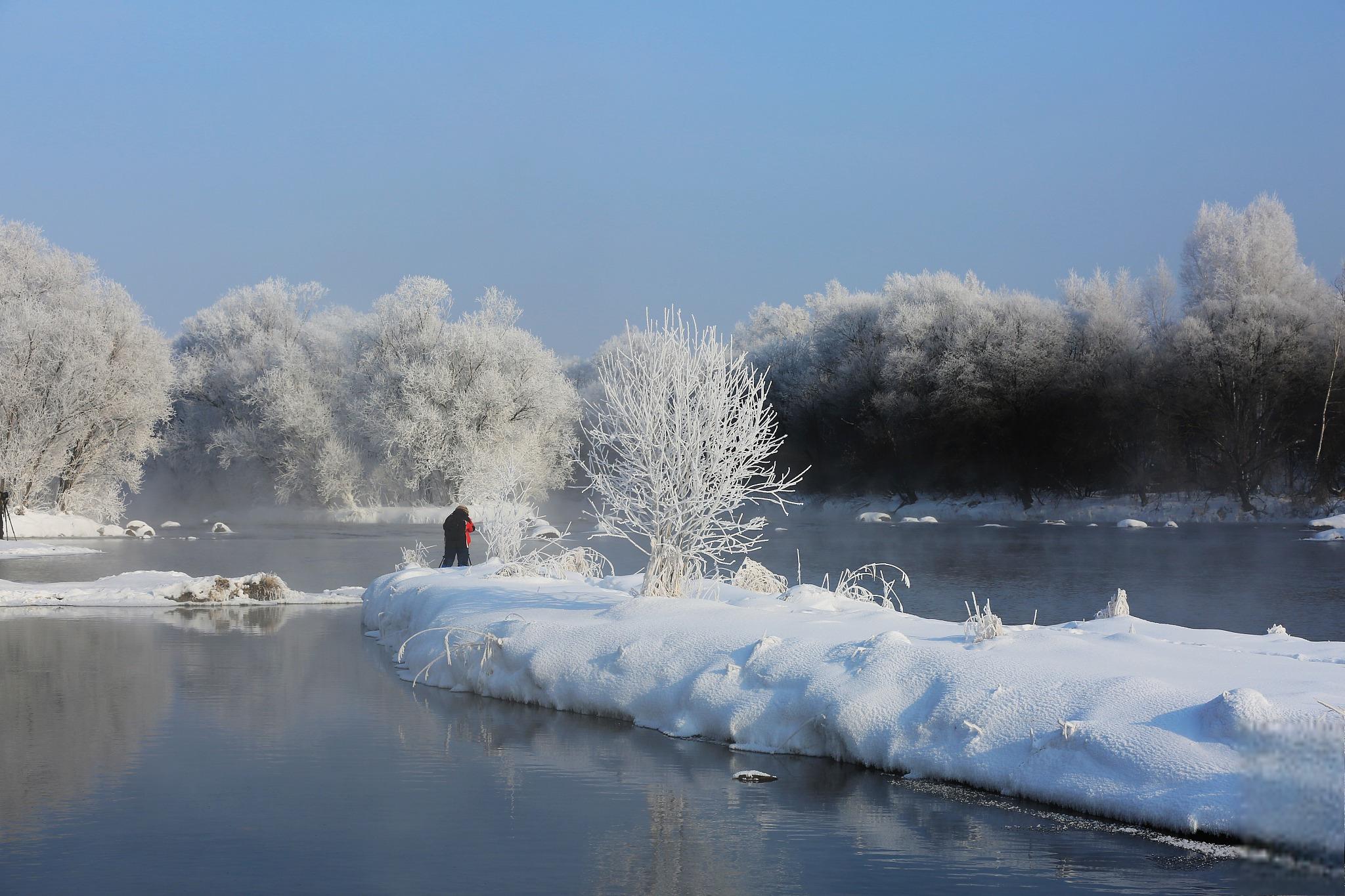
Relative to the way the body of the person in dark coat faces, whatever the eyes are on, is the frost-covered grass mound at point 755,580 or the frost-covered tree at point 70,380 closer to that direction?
the frost-covered tree

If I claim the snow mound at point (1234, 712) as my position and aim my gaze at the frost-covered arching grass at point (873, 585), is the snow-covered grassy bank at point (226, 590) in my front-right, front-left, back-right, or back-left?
front-left

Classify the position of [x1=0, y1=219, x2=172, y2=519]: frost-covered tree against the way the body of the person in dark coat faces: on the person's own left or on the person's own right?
on the person's own left

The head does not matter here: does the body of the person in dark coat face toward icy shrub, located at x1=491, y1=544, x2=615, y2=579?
no

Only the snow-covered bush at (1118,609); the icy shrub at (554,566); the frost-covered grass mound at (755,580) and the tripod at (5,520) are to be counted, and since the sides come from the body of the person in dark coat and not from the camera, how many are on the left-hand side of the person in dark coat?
1

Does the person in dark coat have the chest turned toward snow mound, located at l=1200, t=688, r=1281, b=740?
no

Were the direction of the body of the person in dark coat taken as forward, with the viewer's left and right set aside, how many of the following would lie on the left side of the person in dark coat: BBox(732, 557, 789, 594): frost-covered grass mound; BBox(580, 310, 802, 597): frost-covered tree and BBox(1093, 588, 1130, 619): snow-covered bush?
0

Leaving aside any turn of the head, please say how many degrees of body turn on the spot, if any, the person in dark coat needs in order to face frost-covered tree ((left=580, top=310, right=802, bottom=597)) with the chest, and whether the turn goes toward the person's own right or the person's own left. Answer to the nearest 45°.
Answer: approximately 135° to the person's own right

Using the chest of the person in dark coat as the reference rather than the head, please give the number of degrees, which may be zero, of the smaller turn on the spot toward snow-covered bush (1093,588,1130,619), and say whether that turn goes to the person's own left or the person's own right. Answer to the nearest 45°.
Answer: approximately 90° to the person's own right

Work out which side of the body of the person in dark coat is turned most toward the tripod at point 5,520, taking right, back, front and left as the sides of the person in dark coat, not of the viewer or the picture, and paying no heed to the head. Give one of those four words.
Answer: left

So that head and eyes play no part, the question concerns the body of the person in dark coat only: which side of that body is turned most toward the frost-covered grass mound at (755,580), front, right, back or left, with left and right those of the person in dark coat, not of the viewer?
right

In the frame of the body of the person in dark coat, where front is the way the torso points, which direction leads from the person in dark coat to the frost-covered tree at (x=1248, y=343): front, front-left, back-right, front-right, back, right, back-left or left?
front

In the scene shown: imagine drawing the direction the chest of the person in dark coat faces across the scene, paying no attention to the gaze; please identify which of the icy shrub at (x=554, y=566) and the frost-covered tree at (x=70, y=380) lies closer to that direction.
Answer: the frost-covered tree

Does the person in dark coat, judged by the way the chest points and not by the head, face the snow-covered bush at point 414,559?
no

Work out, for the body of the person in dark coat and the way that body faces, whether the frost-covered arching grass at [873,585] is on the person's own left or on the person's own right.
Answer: on the person's own right

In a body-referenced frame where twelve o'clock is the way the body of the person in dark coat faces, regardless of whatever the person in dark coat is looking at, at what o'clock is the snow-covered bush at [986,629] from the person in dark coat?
The snow-covered bush is roughly at 4 o'clock from the person in dark coat.

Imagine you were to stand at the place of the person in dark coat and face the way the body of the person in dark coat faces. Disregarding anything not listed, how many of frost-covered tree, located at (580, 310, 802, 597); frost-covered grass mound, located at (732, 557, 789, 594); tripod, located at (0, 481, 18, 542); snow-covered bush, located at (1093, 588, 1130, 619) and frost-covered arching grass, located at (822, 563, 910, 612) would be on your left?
1

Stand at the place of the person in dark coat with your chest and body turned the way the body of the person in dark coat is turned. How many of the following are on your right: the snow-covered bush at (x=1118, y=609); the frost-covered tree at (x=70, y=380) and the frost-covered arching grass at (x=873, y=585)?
2

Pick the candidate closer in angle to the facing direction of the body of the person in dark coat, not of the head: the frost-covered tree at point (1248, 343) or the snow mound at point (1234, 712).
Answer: the frost-covered tree
